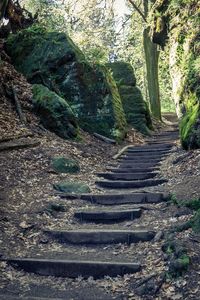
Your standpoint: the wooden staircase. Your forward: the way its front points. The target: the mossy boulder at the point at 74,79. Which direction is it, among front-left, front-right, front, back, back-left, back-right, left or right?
back

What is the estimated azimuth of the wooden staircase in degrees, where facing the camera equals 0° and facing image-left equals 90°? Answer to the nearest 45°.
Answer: approximately 0°

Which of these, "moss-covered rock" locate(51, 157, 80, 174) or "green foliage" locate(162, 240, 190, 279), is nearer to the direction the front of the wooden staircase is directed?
the green foliage

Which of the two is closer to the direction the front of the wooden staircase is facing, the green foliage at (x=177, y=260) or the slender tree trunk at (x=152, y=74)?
the green foliage

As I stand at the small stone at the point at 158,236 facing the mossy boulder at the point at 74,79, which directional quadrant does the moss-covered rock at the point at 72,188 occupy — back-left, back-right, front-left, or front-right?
front-left

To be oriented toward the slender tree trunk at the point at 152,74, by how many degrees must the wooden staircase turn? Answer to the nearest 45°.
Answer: approximately 180°
